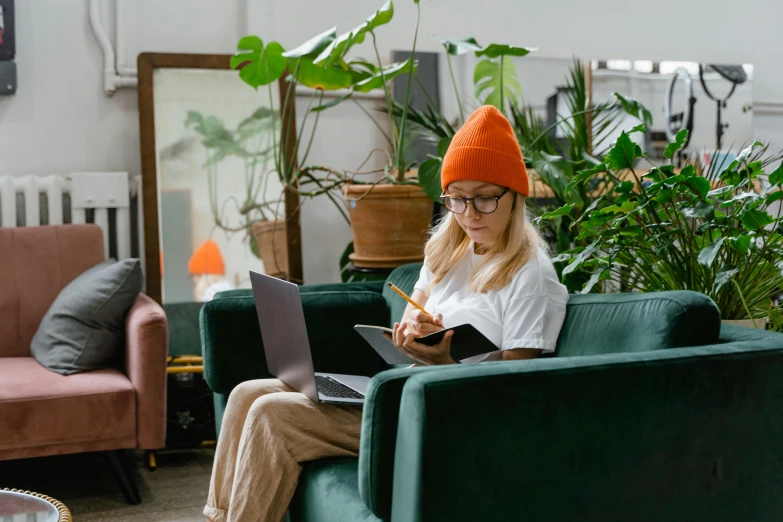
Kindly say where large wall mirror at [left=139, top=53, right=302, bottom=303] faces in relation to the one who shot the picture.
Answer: facing the viewer

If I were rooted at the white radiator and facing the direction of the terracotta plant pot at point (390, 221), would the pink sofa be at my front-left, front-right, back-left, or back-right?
front-right

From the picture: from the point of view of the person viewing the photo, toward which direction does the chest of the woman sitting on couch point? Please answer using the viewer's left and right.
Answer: facing the viewer and to the left of the viewer

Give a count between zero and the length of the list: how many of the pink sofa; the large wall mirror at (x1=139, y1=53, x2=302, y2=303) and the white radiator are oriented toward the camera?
3

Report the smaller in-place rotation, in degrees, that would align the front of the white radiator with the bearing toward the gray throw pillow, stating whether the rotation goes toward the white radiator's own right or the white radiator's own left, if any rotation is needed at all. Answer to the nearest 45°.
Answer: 0° — it already faces it

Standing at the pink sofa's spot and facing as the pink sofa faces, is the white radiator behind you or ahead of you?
behind

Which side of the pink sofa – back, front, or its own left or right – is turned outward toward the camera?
front

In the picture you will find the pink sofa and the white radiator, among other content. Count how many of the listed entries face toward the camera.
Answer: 2

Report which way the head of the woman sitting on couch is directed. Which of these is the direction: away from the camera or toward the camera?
toward the camera

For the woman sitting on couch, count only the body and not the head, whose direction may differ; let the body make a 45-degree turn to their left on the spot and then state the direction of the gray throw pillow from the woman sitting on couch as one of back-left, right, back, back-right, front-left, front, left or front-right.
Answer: back-right

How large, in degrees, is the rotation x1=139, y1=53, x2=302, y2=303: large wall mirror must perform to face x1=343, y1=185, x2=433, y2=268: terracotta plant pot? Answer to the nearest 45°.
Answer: approximately 45° to its left

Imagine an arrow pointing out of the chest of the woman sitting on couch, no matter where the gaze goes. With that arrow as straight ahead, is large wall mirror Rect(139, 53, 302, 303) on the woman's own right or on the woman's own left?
on the woman's own right

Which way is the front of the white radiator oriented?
toward the camera

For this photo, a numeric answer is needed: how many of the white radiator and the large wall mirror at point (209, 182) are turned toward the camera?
2

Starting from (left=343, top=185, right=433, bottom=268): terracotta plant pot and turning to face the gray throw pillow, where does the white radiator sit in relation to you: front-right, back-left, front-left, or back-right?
front-right

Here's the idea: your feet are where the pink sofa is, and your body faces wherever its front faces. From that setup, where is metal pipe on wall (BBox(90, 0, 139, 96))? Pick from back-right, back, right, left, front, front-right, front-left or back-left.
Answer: back
